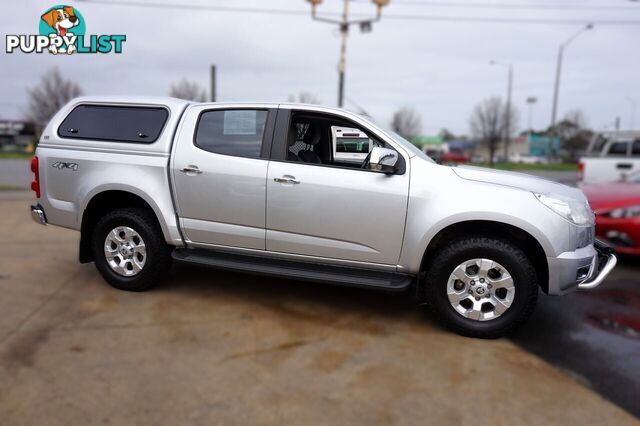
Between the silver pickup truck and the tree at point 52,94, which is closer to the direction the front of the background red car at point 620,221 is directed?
the silver pickup truck

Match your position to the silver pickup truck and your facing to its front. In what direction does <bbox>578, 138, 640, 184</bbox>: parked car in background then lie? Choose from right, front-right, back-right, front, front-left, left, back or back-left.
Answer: front-left

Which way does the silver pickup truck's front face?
to the viewer's right

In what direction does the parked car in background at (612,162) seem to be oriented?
away from the camera

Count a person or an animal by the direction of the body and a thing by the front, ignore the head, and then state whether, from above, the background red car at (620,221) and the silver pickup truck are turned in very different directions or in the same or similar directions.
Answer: very different directions

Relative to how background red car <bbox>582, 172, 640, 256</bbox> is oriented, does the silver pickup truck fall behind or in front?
in front

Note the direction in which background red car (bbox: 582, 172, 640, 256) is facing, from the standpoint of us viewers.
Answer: facing the viewer and to the left of the viewer

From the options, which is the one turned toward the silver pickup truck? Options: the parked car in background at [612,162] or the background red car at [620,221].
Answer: the background red car

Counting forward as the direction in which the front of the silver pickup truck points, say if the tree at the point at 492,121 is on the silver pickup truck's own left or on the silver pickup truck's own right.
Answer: on the silver pickup truck's own left
